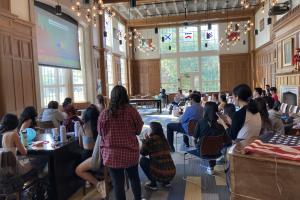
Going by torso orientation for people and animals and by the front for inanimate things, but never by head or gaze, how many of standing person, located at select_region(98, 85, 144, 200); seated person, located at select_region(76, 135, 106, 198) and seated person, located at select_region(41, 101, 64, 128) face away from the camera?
2

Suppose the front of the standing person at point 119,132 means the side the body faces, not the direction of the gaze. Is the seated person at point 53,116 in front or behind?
in front

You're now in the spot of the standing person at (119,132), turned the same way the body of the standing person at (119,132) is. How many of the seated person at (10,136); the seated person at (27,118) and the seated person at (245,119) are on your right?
1

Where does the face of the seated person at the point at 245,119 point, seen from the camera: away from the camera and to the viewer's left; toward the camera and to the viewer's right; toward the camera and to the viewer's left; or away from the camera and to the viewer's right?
away from the camera and to the viewer's left

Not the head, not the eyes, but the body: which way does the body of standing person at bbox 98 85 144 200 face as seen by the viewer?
away from the camera

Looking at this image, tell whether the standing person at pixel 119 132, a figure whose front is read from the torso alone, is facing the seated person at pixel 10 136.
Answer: no

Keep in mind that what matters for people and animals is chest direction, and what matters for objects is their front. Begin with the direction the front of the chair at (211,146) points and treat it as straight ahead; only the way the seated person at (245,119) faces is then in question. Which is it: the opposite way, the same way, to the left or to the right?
the same way

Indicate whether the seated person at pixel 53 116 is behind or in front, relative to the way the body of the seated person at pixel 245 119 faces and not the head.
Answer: in front

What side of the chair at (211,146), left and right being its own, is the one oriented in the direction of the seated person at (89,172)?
left

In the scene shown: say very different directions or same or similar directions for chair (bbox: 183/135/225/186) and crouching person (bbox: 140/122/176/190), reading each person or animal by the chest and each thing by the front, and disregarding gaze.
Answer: same or similar directions
